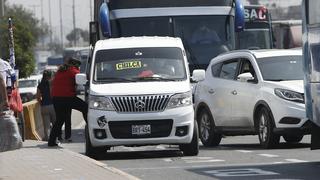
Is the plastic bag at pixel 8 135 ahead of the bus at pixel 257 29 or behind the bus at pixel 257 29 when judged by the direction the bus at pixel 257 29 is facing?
ahead

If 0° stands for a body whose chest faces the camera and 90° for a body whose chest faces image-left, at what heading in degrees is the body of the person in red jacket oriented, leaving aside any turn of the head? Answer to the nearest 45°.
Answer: approximately 270°

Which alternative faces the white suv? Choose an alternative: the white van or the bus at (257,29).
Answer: the bus

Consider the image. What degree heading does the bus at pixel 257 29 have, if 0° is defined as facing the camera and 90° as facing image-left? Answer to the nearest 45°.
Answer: approximately 0°

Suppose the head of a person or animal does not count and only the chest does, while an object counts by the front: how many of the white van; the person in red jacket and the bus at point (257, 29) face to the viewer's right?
1
